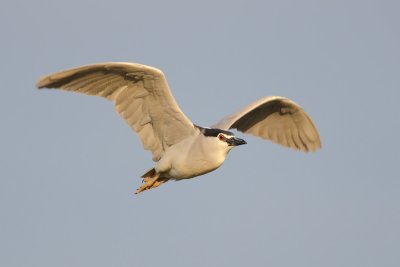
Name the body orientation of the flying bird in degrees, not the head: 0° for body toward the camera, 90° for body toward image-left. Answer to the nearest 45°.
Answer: approximately 315°
